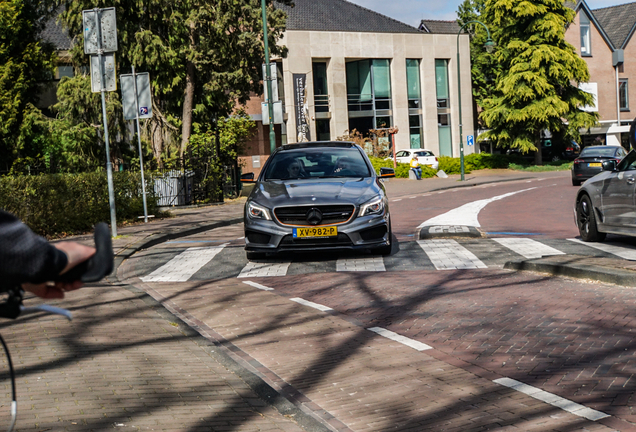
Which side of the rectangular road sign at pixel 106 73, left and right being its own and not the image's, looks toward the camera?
back

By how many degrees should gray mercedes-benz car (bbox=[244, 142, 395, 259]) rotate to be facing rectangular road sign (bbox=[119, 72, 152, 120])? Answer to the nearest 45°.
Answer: approximately 135° to its right

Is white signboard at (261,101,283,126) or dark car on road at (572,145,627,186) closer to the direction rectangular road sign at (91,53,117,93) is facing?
the white signboard

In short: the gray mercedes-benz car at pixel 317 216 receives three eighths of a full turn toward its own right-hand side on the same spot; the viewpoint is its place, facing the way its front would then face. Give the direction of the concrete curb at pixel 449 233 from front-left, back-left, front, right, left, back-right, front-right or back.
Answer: right

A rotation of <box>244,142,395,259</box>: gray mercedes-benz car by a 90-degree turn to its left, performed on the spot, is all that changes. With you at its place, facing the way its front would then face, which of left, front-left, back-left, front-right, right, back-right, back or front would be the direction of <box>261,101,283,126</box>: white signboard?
left

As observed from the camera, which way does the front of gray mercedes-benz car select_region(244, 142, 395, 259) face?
facing the viewer
